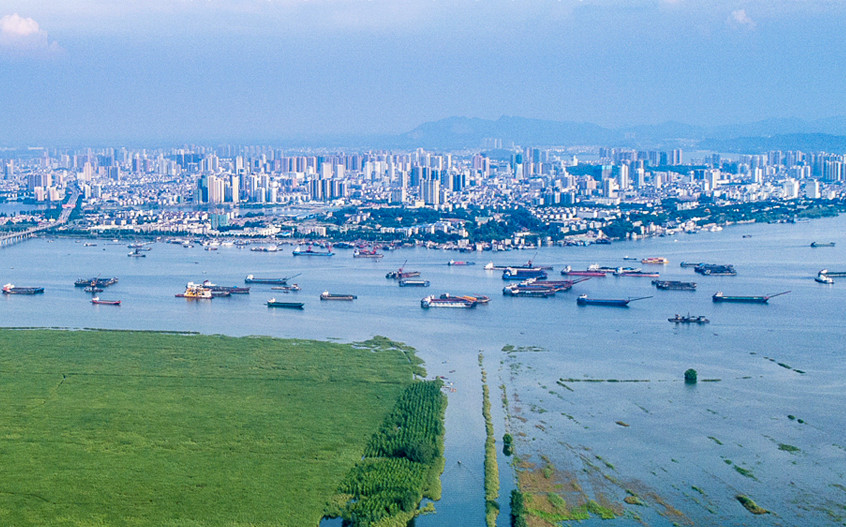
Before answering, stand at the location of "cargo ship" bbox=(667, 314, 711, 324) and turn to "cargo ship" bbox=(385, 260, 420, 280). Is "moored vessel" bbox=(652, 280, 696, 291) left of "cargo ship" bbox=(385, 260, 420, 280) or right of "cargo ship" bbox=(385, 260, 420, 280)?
right

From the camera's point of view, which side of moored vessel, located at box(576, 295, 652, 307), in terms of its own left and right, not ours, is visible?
right

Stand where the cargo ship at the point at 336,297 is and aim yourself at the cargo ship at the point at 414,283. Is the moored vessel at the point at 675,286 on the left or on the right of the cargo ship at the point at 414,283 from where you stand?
right

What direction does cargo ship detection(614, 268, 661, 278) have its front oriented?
to the viewer's right

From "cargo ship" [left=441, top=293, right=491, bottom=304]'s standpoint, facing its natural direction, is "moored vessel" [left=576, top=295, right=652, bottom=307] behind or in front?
in front

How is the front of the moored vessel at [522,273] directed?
to the viewer's right

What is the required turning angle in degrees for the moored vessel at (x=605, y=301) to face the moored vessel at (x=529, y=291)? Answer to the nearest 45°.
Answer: approximately 135° to its left

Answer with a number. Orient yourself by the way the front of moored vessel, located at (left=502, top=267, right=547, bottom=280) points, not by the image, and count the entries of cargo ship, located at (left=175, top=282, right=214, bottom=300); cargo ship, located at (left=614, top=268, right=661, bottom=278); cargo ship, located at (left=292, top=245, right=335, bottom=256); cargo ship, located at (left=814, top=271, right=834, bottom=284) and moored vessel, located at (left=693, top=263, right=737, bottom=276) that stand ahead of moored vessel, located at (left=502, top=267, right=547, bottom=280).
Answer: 3

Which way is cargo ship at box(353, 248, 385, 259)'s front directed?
to the viewer's right

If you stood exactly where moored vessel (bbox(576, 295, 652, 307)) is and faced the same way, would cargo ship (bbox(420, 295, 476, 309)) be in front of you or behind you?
behind
